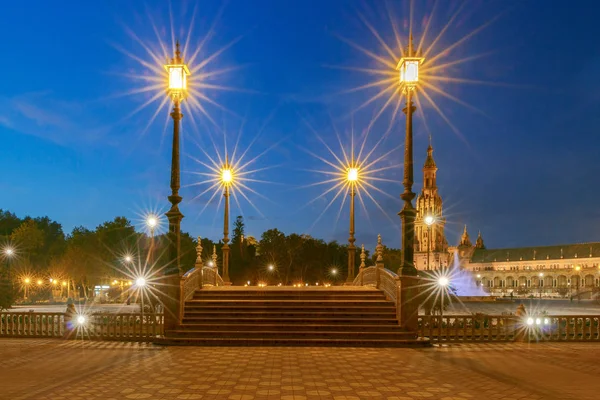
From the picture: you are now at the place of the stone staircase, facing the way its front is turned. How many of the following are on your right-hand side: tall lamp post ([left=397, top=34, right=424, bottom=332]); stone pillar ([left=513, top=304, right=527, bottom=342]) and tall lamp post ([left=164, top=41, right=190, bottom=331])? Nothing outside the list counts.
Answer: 1

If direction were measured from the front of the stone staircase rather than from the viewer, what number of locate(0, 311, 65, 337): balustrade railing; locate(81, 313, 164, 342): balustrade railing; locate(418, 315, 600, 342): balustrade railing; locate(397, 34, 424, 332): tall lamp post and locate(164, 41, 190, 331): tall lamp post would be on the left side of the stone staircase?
2

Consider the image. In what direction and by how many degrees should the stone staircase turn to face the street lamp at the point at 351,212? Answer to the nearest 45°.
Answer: approximately 180°

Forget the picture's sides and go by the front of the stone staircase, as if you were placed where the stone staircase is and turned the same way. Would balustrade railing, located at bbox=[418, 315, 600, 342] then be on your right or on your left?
on your left

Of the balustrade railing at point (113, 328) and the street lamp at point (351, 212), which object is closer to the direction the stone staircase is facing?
the balustrade railing

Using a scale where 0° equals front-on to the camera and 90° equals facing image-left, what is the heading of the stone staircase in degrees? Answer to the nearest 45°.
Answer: approximately 0°

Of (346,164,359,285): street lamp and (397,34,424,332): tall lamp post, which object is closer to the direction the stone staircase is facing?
the tall lamp post

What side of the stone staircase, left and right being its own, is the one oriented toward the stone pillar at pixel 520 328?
left

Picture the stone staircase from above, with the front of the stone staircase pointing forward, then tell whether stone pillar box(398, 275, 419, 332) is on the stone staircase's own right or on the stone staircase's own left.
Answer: on the stone staircase's own left

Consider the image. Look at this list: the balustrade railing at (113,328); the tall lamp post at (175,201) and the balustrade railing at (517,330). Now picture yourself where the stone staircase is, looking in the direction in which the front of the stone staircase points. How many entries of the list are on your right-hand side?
2

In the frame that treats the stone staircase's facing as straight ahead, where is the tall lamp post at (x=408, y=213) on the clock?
The tall lamp post is roughly at 9 o'clock from the stone staircase.

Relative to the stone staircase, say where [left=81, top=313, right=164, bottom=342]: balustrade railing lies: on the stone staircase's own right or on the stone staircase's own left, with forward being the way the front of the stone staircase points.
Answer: on the stone staircase's own right

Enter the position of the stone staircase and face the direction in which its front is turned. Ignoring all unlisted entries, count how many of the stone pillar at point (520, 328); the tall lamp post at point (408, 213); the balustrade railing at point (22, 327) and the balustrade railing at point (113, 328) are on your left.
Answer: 2
